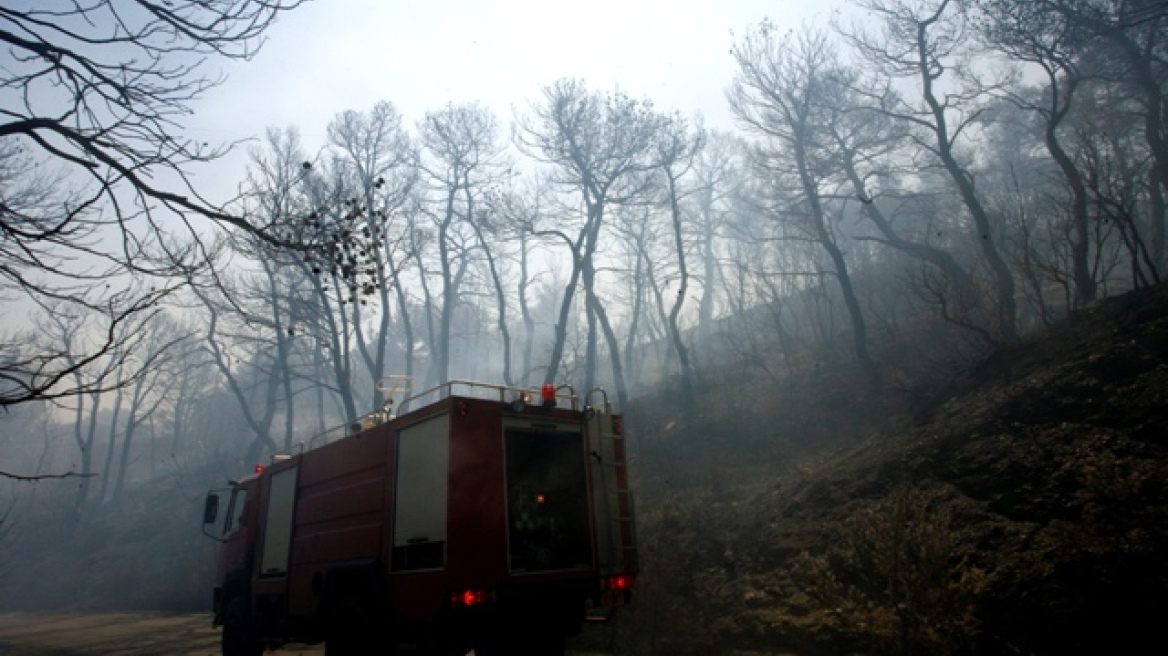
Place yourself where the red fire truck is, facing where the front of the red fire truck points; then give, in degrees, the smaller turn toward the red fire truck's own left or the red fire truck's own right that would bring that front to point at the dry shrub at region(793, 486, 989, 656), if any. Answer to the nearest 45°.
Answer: approximately 135° to the red fire truck's own right

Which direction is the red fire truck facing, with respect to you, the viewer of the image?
facing away from the viewer and to the left of the viewer
